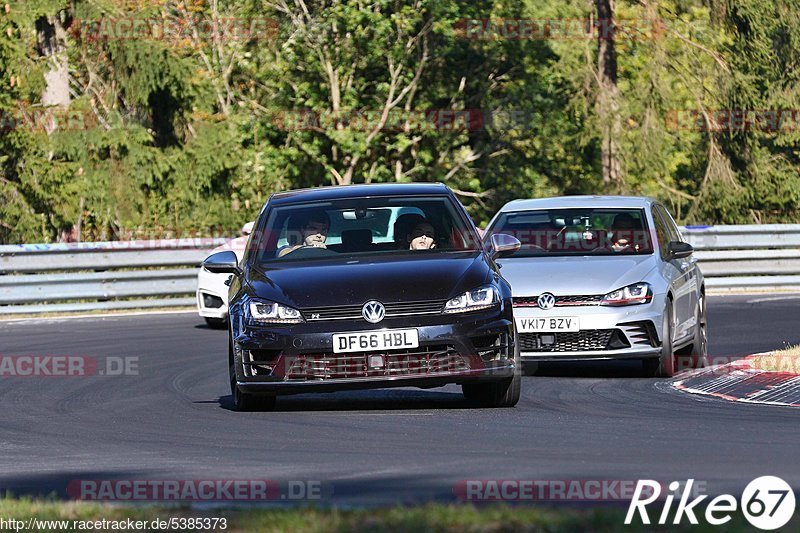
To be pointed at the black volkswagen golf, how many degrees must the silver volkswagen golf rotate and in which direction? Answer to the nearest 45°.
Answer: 0° — it already faces it

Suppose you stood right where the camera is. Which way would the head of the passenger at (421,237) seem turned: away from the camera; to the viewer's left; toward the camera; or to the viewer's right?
toward the camera

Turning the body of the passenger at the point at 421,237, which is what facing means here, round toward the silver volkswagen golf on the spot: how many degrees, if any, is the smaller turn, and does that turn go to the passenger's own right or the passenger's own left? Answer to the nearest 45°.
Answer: approximately 135° to the passenger's own left

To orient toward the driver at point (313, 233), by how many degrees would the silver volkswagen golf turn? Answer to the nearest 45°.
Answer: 0° — it already faces them

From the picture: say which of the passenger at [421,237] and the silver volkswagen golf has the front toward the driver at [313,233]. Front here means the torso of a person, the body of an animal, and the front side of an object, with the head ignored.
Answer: the silver volkswagen golf

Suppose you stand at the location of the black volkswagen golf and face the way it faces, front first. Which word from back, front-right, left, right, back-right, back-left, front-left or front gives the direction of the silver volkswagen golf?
back-left

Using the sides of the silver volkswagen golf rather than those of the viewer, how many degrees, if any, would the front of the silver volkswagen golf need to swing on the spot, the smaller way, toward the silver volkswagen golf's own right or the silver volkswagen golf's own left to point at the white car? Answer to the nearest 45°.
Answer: approximately 90° to the silver volkswagen golf's own right

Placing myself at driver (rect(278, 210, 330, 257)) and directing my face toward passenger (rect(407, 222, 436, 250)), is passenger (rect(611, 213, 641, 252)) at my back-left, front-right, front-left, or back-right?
front-left

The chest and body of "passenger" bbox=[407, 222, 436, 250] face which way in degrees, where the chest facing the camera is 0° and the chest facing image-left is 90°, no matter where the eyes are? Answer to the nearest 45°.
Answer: approximately 0°

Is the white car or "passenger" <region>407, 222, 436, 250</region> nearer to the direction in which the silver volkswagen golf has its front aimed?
the passenger

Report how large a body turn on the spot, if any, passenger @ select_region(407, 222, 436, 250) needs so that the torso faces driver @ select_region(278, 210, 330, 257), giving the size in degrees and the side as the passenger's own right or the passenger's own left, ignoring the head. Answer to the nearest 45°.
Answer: approximately 90° to the passenger's own right

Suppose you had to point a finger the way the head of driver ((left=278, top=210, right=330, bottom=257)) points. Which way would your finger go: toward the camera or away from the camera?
toward the camera

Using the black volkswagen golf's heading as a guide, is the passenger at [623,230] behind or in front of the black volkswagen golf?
behind

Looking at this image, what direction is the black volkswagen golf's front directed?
toward the camera
